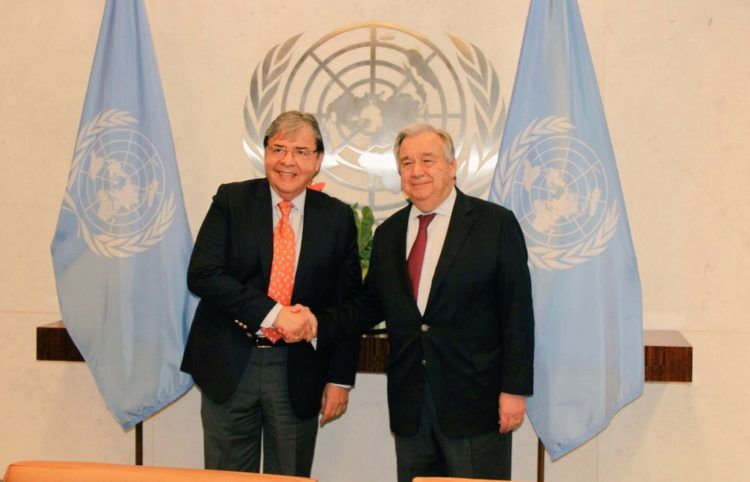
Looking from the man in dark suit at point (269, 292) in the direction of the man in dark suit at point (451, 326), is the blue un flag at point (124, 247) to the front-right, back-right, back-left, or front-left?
back-left

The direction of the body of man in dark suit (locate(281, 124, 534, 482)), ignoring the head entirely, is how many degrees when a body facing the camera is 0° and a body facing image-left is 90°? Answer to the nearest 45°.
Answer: approximately 45°

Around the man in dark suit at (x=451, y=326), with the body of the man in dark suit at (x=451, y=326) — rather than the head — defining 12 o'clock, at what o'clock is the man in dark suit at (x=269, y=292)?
the man in dark suit at (x=269, y=292) is roughly at 2 o'clock from the man in dark suit at (x=451, y=326).

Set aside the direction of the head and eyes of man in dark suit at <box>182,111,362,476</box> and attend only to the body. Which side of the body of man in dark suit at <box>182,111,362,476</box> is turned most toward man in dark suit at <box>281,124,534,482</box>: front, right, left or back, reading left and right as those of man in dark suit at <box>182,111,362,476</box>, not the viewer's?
left

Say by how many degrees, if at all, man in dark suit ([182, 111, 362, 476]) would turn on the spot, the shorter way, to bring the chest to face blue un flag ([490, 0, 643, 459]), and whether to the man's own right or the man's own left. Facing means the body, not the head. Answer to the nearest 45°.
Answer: approximately 90° to the man's own left

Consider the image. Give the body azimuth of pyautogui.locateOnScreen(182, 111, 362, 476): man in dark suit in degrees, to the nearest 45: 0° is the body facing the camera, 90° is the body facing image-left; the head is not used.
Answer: approximately 0°

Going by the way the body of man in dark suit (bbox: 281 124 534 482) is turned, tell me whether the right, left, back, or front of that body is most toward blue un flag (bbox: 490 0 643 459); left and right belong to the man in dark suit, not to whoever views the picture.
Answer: back
